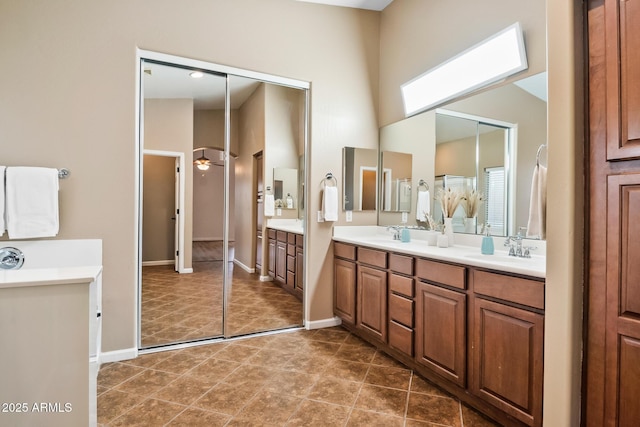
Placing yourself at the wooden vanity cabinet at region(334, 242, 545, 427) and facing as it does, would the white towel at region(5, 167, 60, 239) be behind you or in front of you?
in front

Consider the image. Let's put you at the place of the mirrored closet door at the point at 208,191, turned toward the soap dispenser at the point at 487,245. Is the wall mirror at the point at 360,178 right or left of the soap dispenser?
left

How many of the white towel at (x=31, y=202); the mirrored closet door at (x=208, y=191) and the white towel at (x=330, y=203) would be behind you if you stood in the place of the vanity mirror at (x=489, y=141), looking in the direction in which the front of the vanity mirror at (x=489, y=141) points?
0

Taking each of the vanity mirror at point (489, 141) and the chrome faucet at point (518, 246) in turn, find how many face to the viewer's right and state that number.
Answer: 0

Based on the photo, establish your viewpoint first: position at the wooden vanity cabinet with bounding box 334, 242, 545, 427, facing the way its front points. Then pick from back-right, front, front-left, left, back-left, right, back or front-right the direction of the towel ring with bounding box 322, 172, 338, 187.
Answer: right

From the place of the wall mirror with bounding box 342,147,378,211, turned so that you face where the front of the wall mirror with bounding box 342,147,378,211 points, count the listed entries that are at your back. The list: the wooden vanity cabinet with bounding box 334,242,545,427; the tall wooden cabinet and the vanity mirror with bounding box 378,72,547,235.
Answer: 0

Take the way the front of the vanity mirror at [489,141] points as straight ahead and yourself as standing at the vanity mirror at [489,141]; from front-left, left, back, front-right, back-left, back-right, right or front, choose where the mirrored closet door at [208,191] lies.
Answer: front-right

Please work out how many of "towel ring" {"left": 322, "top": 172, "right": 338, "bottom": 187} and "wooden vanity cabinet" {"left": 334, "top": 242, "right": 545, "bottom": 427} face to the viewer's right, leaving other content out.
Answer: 0

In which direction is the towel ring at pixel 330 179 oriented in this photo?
toward the camera

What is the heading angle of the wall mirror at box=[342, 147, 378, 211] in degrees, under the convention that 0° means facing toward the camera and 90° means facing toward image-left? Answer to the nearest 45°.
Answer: approximately 315°

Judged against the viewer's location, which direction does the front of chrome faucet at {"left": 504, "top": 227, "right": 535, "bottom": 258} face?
facing the viewer and to the left of the viewer

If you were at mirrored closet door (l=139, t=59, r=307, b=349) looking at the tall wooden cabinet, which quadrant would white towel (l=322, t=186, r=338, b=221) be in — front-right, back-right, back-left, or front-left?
front-left
